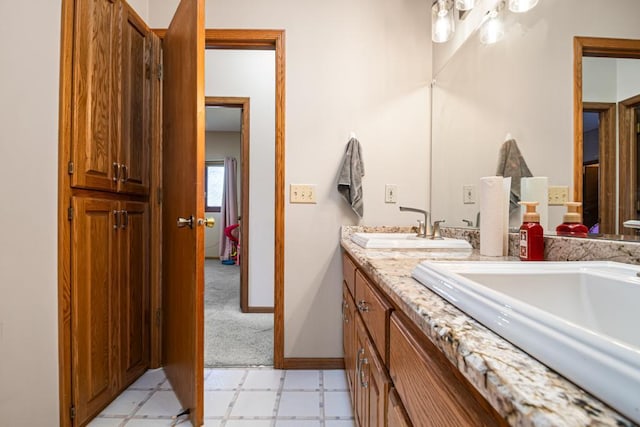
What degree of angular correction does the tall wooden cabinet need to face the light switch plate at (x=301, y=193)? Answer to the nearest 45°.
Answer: approximately 45° to its left

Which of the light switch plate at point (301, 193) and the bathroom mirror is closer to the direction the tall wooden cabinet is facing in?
the bathroom mirror

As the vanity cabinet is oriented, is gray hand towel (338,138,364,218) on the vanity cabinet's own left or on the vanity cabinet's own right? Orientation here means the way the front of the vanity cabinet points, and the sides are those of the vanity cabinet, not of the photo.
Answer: on the vanity cabinet's own right

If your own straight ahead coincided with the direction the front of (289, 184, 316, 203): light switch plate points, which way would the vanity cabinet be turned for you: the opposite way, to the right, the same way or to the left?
to the right

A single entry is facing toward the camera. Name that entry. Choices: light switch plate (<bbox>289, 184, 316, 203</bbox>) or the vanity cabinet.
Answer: the light switch plate

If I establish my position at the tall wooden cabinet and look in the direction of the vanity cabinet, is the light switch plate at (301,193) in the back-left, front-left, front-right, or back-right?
front-left

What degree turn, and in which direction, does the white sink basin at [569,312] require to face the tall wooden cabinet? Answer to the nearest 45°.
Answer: approximately 45° to its right

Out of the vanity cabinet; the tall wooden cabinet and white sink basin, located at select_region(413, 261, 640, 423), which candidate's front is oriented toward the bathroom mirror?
the tall wooden cabinet

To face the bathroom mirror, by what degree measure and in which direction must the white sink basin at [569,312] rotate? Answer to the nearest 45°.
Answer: approximately 135° to its right

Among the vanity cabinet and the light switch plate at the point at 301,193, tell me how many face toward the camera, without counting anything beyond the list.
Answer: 1

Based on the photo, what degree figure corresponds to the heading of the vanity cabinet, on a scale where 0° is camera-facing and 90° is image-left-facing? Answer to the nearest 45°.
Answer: approximately 90°

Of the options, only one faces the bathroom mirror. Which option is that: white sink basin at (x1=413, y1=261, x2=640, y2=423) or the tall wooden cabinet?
the tall wooden cabinet

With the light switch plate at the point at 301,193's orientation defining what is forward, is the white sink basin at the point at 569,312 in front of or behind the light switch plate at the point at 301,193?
in front

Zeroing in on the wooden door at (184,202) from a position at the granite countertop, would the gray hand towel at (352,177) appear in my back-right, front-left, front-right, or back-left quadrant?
front-right

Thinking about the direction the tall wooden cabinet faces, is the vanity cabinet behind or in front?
in front

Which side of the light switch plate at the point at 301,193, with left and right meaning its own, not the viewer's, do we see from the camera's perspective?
front
